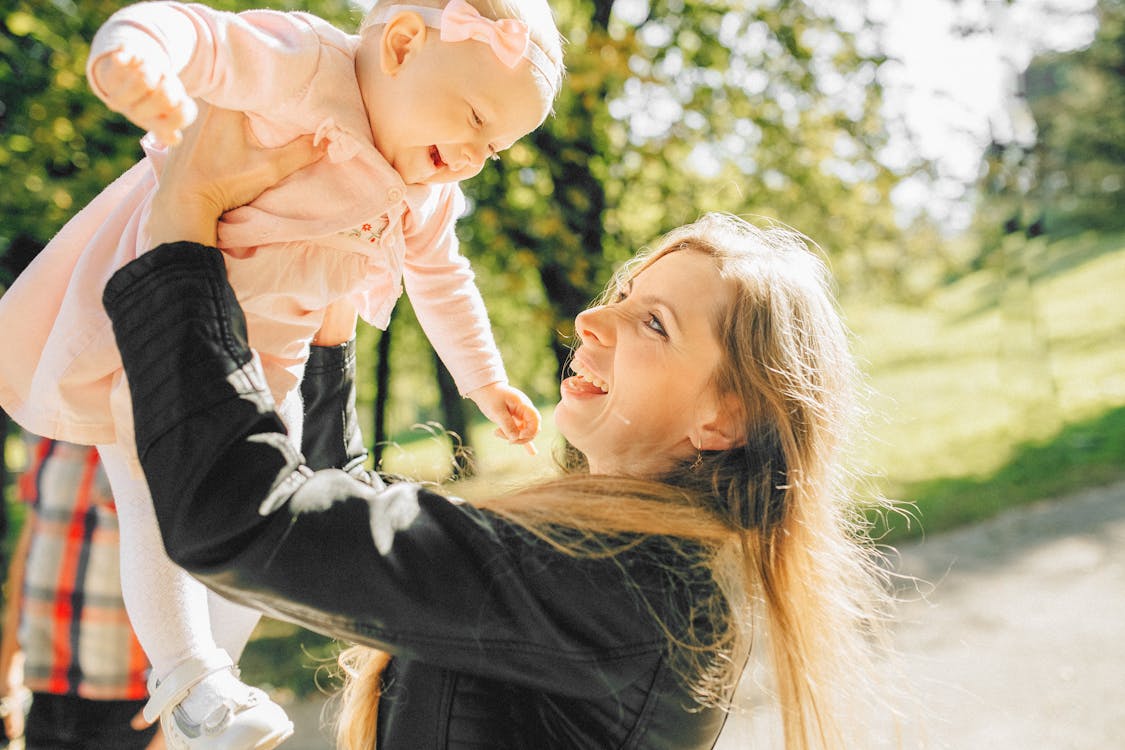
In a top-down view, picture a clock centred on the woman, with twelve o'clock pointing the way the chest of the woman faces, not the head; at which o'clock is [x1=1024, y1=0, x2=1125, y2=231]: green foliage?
The green foliage is roughly at 4 o'clock from the woman.

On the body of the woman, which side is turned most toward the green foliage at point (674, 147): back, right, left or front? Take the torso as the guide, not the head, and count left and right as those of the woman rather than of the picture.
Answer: right

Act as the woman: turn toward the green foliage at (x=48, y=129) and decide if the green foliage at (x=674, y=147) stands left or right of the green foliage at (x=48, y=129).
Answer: right

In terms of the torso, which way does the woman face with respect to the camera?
to the viewer's left

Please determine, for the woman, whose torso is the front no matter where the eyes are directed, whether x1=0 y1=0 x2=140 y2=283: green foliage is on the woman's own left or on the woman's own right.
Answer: on the woman's own right

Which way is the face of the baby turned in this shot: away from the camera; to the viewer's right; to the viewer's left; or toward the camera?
to the viewer's right

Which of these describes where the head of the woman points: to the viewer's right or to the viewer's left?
to the viewer's left

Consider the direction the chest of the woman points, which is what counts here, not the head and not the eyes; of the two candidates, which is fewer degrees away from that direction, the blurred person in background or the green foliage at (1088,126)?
the blurred person in background

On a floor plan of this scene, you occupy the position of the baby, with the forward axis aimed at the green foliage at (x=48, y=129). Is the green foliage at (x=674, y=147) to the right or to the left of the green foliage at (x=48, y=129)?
right
